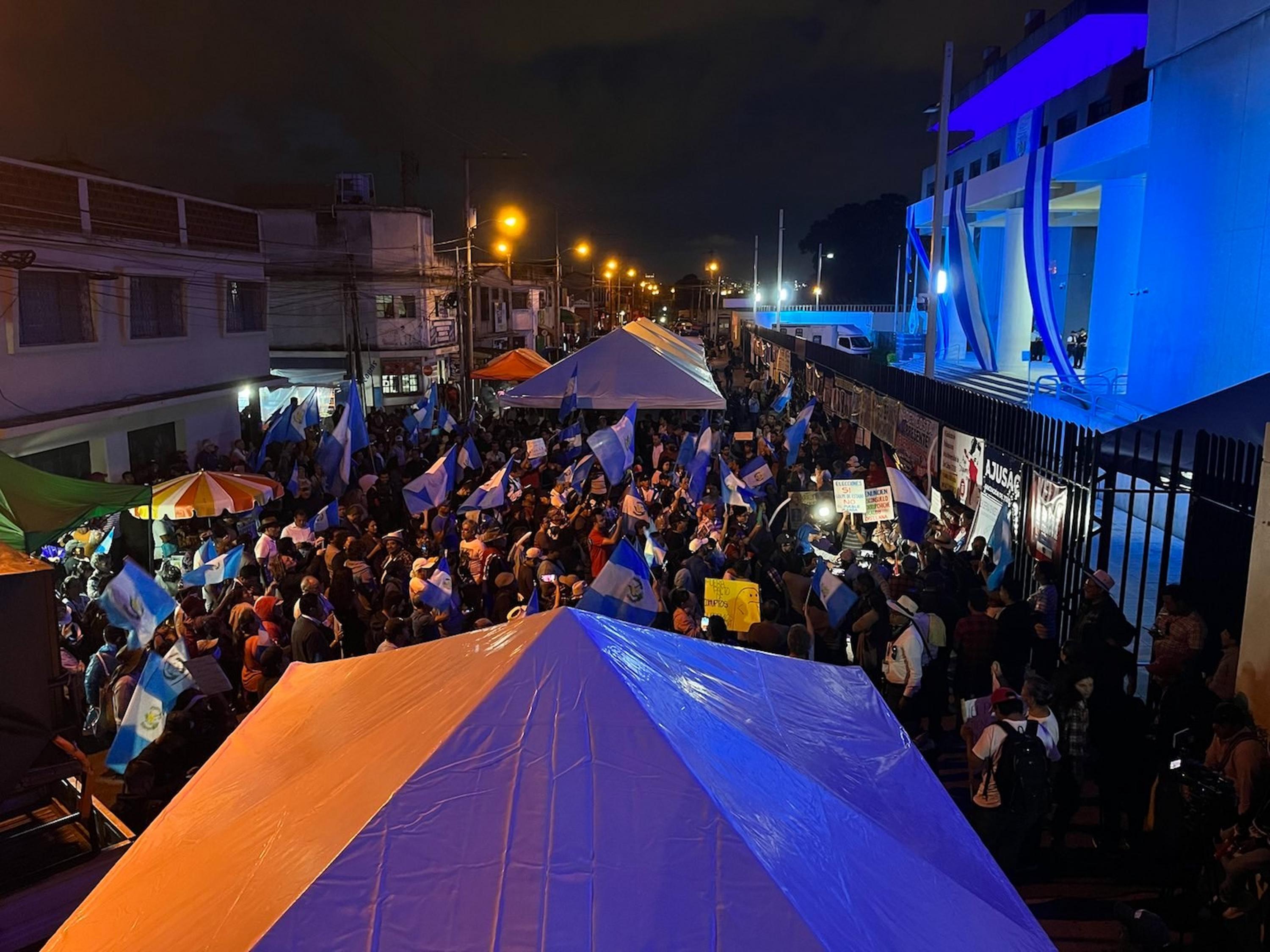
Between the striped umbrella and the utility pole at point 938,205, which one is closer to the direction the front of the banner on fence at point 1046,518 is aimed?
the striped umbrella

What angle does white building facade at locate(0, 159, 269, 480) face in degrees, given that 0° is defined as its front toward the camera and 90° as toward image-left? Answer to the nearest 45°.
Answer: approximately 315°

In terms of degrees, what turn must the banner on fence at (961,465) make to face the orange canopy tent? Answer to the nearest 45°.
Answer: approximately 90° to its right

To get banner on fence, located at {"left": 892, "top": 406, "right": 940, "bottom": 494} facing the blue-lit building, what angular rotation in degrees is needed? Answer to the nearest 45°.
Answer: approximately 180°

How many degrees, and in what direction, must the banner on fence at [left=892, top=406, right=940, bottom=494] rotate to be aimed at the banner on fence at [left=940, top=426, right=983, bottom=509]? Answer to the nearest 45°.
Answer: approximately 45° to its left

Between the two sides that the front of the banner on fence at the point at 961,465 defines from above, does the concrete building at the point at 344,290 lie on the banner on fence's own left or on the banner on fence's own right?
on the banner on fence's own right

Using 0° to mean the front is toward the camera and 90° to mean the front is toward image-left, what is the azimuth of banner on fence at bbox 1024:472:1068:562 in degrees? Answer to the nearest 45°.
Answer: approximately 45°

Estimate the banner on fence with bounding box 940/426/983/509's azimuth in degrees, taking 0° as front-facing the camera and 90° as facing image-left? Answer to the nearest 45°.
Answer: approximately 45°

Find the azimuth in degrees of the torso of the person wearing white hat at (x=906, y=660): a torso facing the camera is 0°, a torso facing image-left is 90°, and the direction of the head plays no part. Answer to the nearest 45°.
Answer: approximately 45°

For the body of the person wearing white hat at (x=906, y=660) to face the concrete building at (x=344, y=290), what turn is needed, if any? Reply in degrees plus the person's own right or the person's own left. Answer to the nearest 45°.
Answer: approximately 90° to the person's own right

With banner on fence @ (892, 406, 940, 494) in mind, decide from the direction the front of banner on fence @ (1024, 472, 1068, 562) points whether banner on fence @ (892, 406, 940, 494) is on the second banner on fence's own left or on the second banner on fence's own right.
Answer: on the second banner on fence's own right

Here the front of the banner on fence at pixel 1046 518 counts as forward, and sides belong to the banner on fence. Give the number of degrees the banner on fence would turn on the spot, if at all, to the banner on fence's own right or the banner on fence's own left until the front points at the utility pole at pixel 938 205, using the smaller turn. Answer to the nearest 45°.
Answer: approximately 135° to the banner on fence's own right

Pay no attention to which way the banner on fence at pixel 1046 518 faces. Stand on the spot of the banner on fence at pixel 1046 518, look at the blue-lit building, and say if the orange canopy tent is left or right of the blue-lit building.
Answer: left

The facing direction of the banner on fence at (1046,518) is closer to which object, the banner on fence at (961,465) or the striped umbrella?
the striped umbrella
